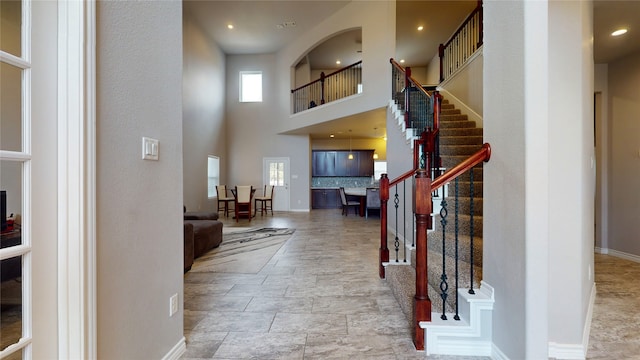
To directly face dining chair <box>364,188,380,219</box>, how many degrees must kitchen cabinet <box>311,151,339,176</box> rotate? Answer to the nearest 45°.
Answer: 0° — it already faces it

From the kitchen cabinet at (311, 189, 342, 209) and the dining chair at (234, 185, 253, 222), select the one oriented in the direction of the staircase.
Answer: the kitchen cabinet

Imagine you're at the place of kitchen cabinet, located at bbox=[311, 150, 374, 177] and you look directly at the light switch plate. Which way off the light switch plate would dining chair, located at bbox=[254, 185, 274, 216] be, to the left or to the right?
right

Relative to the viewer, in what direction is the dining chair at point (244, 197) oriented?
away from the camera

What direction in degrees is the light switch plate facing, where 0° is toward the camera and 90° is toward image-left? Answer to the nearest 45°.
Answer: approximately 315°

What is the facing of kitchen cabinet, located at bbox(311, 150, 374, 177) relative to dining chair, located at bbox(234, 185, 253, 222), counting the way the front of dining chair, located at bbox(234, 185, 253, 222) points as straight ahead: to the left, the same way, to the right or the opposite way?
the opposite way

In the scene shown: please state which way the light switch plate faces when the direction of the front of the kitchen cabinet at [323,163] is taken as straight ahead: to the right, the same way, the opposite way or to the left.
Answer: to the left

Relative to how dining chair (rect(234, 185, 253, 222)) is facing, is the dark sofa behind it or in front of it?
behind

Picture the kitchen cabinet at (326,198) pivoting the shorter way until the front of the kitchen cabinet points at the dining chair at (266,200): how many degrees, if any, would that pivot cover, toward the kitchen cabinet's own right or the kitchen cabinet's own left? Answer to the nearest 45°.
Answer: approximately 45° to the kitchen cabinet's own right

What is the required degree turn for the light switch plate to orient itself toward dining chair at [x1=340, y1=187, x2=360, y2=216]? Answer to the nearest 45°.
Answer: approximately 90° to its left

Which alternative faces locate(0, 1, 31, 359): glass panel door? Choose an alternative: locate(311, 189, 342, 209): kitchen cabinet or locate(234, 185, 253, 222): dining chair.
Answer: the kitchen cabinet

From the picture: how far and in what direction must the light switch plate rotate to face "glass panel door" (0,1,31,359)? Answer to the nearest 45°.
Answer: approximately 90° to its right
